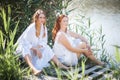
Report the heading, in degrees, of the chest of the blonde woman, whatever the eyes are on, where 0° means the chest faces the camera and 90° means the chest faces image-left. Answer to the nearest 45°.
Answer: approximately 315°
